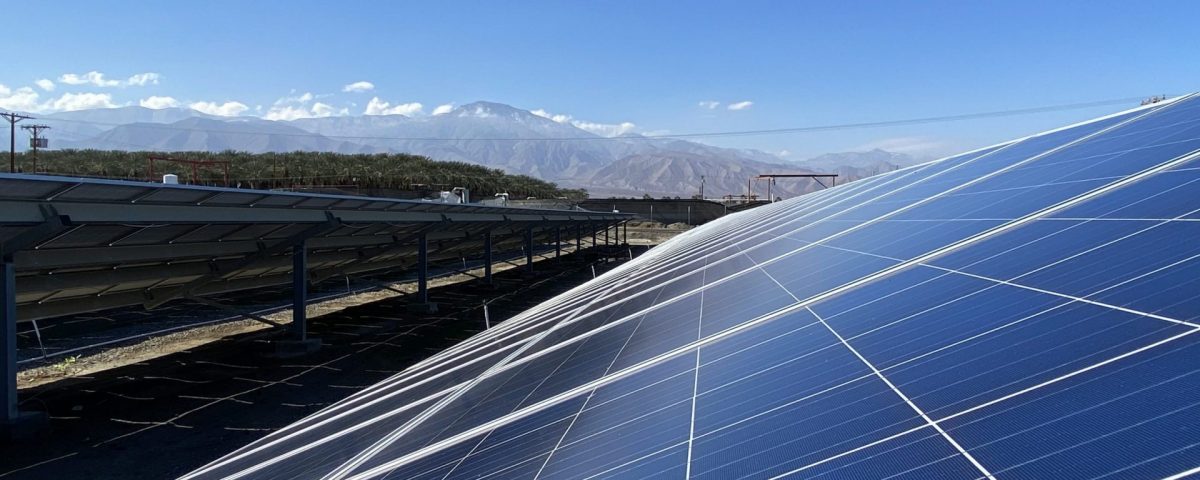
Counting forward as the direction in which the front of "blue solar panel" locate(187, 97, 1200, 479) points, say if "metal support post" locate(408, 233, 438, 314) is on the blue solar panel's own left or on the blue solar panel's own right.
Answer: on the blue solar panel's own right

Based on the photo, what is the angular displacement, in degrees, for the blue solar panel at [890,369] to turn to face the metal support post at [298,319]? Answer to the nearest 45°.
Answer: approximately 45° to its right

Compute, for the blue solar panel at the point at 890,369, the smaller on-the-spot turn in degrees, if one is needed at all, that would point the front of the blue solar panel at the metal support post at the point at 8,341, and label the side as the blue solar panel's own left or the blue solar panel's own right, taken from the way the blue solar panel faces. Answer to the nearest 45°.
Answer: approximately 45° to the blue solar panel's own right

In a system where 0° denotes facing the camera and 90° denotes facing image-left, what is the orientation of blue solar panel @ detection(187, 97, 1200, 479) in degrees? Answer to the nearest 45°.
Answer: approximately 90°
